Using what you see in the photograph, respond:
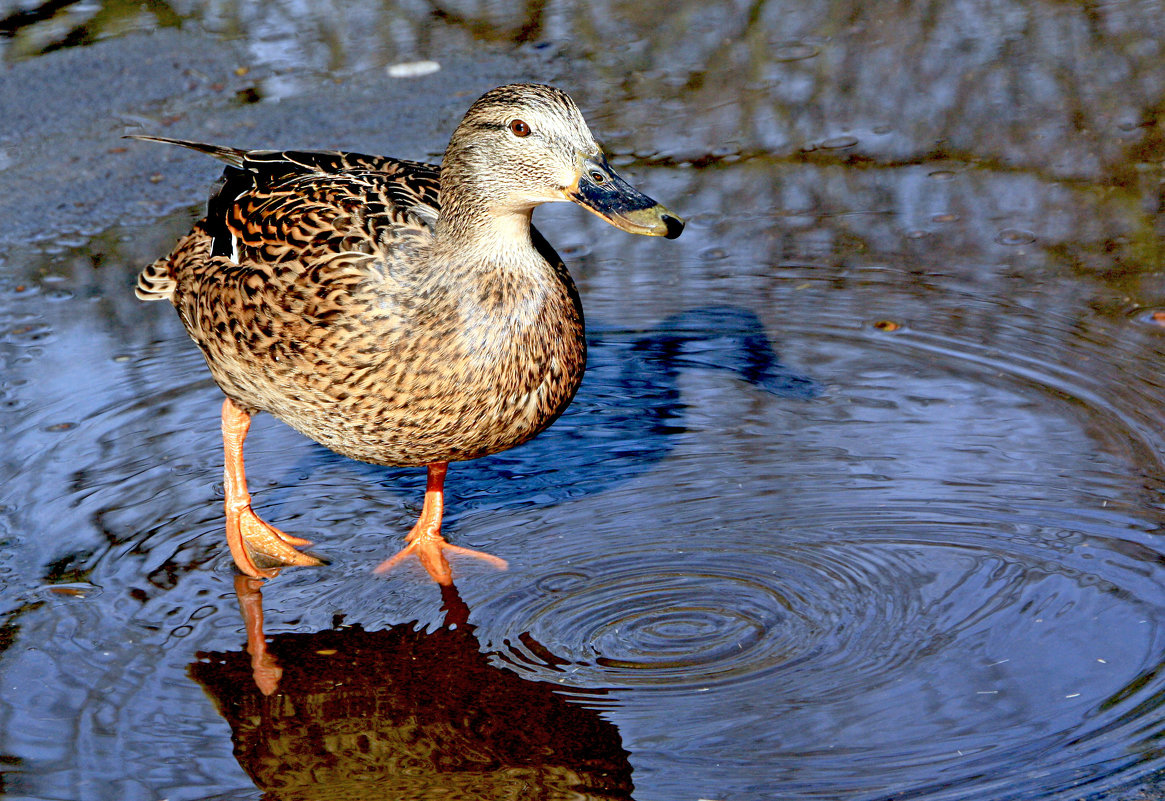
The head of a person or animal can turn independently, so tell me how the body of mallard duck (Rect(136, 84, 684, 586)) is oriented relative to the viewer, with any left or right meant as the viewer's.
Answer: facing the viewer and to the right of the viewer
